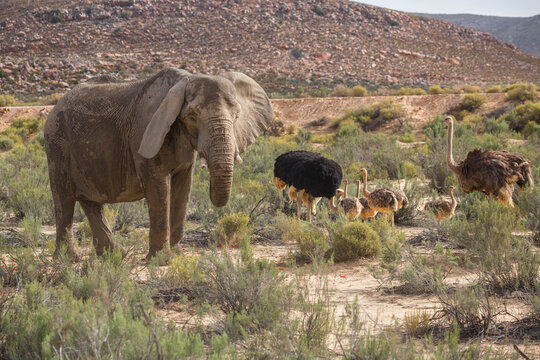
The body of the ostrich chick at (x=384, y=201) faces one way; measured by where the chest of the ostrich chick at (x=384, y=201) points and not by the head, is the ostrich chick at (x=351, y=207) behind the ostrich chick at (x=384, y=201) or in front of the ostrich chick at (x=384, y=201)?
in front

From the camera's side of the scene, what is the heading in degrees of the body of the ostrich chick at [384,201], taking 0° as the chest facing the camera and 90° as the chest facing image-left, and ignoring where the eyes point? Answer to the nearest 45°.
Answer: approximately 90°

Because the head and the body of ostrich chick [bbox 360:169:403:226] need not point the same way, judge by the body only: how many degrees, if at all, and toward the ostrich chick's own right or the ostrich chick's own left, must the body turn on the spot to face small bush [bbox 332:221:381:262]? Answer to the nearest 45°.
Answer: approximately 90° to the ostrich chick's own left

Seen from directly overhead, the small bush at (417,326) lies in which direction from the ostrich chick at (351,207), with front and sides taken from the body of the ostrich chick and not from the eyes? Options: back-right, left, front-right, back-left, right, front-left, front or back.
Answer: left

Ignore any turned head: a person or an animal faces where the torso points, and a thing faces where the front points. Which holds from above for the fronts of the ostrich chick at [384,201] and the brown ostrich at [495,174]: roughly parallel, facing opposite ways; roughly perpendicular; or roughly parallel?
roughly parallel

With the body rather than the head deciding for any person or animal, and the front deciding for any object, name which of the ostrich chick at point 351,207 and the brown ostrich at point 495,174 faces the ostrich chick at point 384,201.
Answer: the brown ostrich

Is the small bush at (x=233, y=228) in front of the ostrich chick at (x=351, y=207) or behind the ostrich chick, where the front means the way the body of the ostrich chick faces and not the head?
in front

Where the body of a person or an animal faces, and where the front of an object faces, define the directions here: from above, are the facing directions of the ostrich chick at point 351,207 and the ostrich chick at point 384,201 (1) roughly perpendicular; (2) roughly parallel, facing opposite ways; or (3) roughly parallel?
roughly parallel

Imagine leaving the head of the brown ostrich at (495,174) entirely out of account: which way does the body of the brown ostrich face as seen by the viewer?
to the viewer's left

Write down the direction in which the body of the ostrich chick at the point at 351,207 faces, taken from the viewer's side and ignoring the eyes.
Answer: to the viewer's left

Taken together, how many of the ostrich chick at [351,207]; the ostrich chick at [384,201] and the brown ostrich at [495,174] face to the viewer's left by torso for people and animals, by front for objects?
3

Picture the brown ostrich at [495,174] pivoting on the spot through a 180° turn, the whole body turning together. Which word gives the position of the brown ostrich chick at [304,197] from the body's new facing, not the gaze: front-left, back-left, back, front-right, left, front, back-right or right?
back

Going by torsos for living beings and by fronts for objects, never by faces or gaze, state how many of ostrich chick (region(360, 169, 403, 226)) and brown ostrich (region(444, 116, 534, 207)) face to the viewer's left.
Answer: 2

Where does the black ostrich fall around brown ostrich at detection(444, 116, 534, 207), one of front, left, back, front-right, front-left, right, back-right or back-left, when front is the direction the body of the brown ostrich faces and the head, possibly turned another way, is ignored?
front

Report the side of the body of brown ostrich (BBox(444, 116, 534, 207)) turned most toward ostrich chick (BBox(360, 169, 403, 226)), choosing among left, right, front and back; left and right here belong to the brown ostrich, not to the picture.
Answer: front

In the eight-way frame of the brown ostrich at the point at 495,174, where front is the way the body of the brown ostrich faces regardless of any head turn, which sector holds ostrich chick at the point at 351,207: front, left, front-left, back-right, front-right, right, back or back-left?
front

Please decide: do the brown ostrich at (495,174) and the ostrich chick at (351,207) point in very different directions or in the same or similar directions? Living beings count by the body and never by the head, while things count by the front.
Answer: same or similar directions
